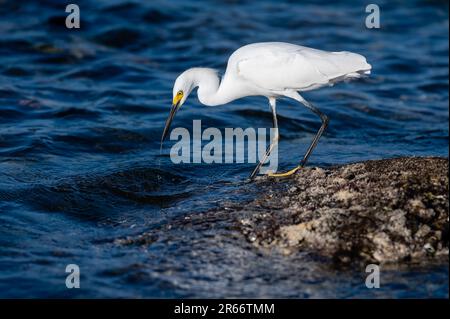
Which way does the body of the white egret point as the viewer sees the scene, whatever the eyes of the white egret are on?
to the viewer's left
